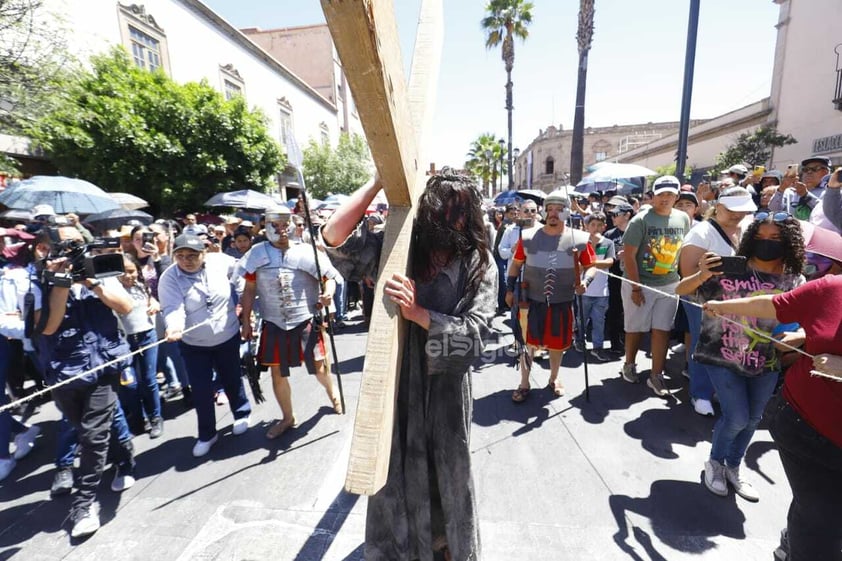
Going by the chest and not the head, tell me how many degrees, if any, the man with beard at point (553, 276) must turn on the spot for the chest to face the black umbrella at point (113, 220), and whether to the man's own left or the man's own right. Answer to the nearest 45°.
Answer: approximately 90° to the man's own right

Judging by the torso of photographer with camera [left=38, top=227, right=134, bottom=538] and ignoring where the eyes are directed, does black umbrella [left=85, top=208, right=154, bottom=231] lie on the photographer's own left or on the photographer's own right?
on the photographer's own left

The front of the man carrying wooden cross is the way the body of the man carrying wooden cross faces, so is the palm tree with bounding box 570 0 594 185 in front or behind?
behind

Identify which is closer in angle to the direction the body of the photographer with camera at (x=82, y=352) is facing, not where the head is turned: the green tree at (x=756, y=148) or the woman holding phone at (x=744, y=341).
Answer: the woman holding phone

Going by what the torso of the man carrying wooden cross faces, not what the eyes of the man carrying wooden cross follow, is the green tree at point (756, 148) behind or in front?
behind

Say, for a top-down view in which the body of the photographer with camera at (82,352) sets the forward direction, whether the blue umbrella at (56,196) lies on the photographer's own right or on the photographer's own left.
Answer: on the photographer's own left

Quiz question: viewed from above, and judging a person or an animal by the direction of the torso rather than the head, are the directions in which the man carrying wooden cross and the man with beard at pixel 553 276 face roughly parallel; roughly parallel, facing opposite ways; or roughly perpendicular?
roughly parallel

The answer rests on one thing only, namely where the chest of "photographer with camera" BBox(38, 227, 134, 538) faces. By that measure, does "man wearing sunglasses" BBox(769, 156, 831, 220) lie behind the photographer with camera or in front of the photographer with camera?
in front

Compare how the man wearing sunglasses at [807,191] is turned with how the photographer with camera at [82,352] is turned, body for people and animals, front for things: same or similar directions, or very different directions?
very different directions

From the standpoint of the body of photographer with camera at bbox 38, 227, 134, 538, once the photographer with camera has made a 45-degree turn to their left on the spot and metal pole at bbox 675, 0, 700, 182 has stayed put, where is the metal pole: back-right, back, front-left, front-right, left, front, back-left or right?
front

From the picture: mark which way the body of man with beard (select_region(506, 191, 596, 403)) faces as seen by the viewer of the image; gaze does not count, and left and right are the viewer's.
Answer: facing the viewer

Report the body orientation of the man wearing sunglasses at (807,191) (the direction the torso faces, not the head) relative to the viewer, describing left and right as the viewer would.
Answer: facing the viewer and to the left of the viewer

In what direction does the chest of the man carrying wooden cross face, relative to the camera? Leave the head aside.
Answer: toward the camera

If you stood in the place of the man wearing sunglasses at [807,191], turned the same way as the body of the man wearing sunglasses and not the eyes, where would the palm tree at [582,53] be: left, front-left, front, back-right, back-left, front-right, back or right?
right

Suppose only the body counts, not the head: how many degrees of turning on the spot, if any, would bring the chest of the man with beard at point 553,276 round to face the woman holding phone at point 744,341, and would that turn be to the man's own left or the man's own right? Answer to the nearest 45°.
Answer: approximately 45° to the man's own left

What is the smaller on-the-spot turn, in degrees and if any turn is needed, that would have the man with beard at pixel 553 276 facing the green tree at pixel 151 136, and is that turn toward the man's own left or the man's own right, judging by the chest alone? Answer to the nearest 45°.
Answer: approximately 135° to the man's own right
